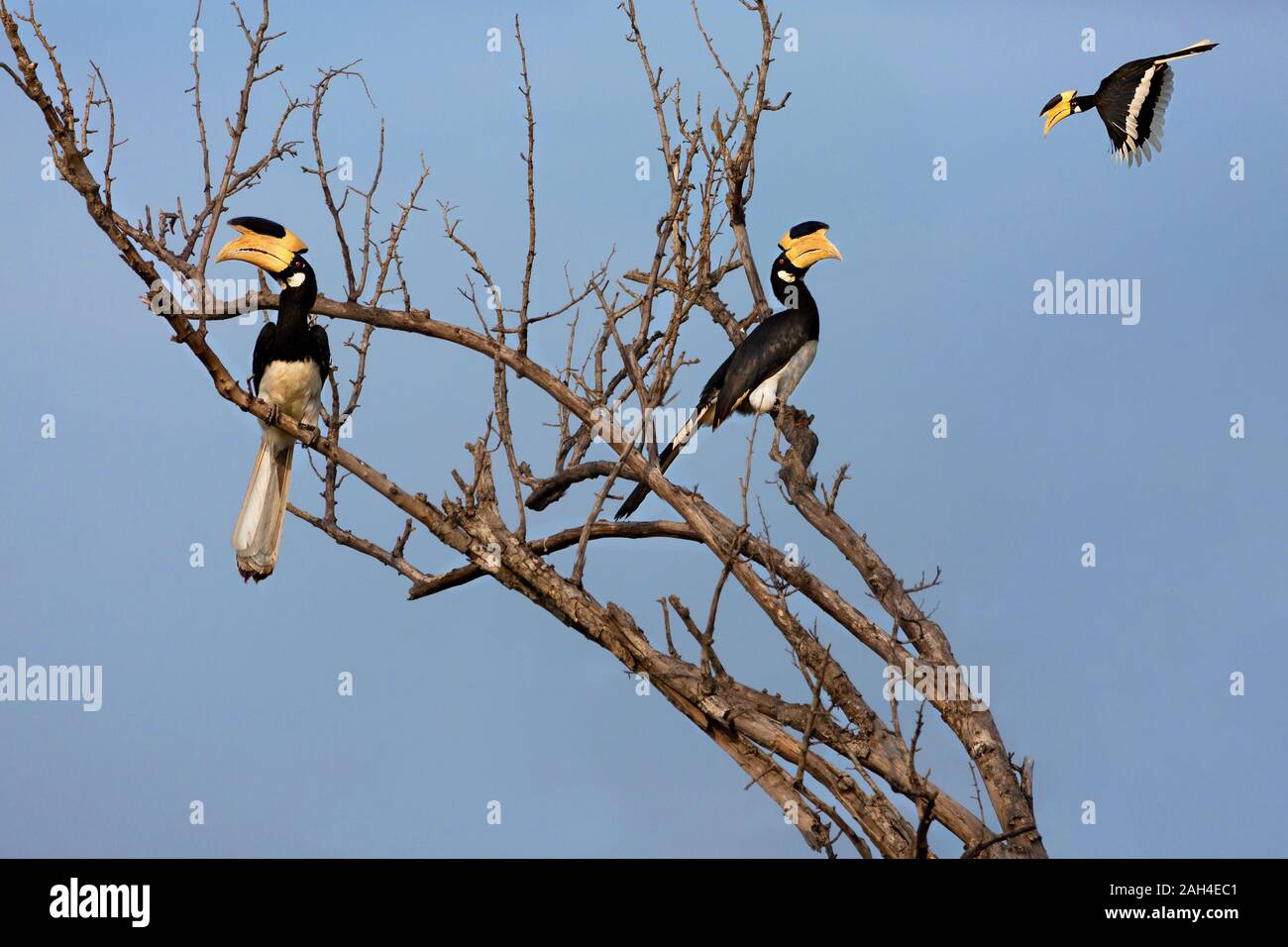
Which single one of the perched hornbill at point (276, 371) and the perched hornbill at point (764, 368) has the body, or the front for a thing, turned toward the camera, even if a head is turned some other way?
the perched hornbill at point (276, 371)

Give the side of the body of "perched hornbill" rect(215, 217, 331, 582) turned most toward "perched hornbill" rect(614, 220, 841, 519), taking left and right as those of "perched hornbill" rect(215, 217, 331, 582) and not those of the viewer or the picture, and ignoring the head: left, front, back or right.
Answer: left

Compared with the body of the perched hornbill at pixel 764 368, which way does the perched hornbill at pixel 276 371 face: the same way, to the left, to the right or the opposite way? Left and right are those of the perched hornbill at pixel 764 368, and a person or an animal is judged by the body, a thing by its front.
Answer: to the right

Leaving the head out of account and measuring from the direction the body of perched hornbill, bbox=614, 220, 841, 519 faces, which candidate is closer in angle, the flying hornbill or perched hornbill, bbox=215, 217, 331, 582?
the flying hornbill

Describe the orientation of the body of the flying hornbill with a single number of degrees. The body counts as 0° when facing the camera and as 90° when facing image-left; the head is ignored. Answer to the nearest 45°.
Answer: approximately 90°

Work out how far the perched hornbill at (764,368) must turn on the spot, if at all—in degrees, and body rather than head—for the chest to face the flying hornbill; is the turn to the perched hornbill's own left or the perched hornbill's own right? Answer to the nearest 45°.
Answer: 0° — it already faces it

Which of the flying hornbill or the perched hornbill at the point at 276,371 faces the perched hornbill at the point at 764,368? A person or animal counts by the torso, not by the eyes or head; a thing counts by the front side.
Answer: the flying hornbill

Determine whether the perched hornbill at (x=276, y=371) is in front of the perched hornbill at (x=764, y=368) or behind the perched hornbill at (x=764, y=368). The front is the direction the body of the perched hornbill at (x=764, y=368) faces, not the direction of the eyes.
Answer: behind

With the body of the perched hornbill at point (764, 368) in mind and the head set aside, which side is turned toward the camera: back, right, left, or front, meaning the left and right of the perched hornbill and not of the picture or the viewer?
right

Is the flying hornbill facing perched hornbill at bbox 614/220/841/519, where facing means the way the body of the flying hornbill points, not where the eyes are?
yes

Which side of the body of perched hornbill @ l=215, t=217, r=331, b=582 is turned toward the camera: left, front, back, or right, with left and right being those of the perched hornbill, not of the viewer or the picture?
front
